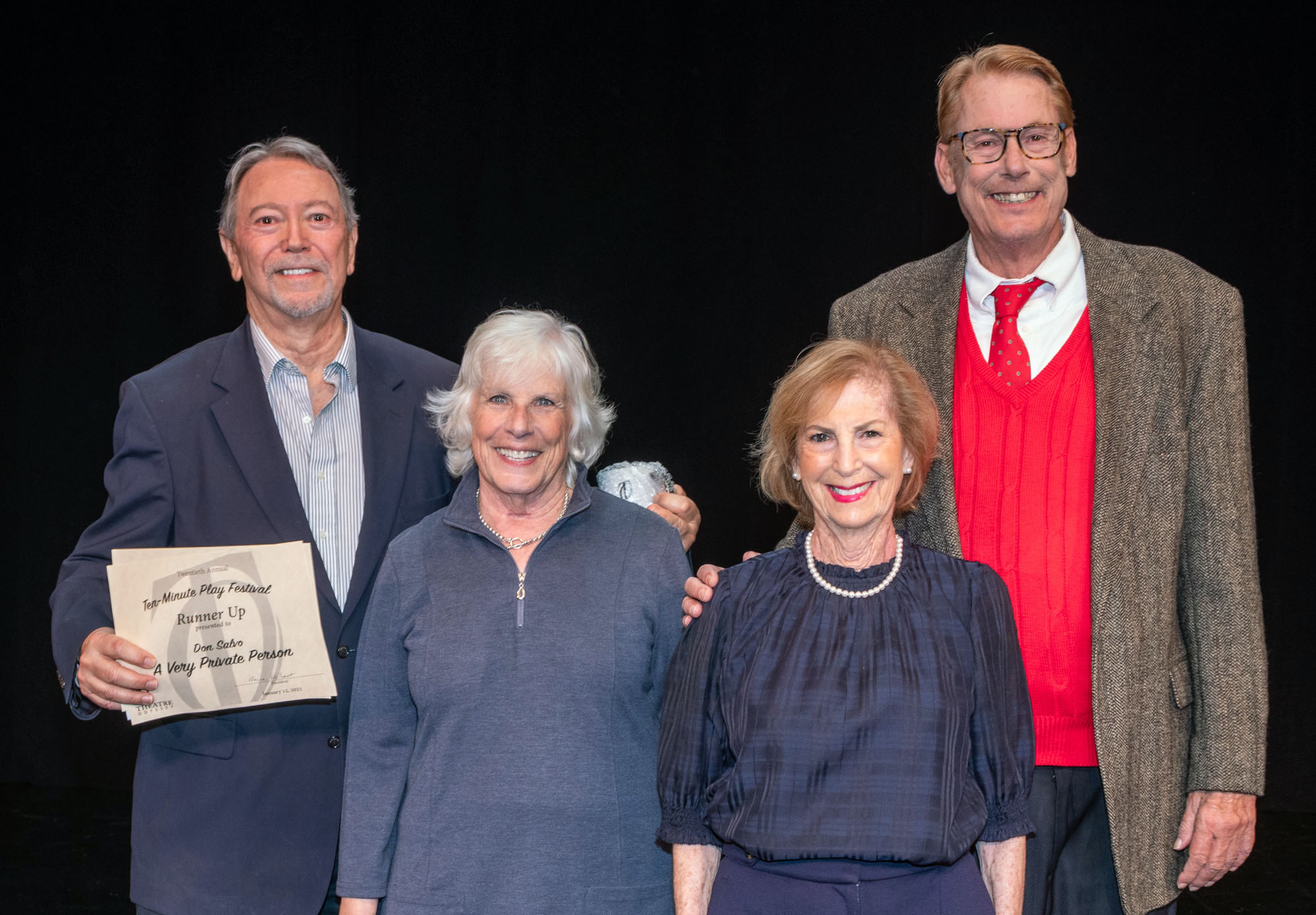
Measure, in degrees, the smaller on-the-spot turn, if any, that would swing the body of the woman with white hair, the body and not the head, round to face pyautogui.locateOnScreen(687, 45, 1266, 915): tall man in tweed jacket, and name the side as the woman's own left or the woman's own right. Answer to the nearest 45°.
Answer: approximately 90° to the woman's own left

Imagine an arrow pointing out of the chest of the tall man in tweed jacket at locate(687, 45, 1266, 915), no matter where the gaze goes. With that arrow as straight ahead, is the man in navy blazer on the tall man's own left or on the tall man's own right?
on the tall man's own right

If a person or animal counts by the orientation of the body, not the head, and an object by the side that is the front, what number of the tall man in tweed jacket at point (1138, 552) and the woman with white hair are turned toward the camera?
2

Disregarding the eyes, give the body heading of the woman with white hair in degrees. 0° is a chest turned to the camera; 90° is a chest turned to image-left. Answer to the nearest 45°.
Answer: approximately 0°

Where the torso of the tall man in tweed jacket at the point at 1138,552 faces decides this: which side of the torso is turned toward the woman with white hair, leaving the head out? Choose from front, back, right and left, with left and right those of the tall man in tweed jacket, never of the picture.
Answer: right
